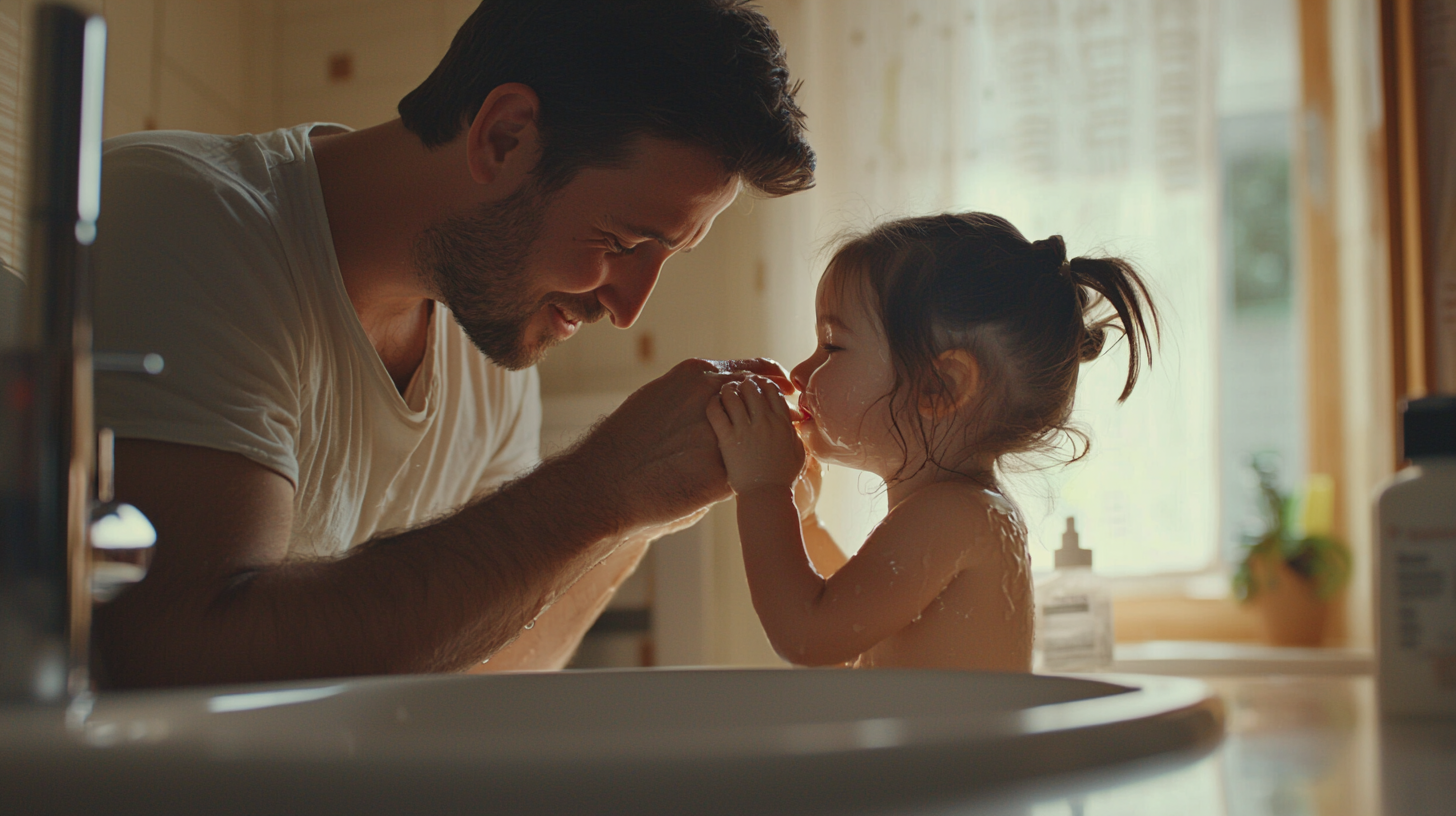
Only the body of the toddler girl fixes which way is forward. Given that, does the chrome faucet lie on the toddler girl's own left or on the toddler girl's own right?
on the toddler girl's own left

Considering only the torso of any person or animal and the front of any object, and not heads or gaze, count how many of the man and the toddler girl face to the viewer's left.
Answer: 1

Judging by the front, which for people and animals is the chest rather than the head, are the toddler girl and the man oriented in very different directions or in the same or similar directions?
very different directions

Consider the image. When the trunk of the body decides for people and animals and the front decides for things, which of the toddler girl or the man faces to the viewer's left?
the toddler girl

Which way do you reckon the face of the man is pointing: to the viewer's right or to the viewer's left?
to the viewer's right

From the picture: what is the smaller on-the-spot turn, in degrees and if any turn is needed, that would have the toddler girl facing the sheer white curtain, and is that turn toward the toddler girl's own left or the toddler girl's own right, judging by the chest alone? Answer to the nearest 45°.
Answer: approximately 90° to the toddler girl's own right

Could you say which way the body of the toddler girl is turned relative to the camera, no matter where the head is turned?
to the viewer's left
